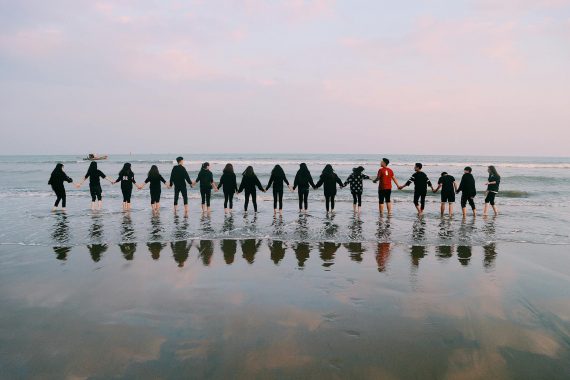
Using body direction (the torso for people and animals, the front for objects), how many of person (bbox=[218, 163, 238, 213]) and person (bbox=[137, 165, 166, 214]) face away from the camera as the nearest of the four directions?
2

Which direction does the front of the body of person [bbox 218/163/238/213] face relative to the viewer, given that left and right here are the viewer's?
facing away from the viewer

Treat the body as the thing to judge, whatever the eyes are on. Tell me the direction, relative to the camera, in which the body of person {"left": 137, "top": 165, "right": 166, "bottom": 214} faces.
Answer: away from the camera

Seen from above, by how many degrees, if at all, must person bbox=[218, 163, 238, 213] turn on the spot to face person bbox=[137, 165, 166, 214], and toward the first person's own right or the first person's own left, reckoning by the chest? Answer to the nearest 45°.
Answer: approximately 90° to the first person's own left

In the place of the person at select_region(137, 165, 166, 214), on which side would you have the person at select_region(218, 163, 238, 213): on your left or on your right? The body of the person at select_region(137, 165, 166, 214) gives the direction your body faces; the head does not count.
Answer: on your right
